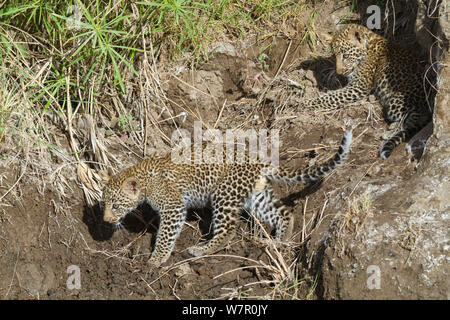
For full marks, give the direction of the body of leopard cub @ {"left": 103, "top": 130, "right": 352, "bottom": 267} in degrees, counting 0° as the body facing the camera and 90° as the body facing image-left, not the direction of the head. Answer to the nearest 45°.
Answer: approximately 90°

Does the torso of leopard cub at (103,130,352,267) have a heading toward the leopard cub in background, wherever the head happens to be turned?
no

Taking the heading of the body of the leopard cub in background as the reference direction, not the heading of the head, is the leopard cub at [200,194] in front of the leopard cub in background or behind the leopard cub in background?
in front
